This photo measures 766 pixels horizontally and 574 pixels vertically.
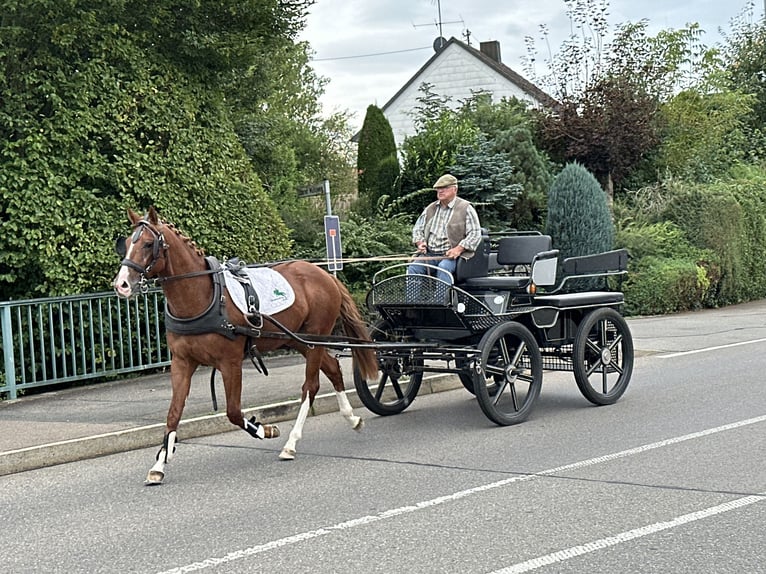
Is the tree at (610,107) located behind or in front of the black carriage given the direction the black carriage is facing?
behind

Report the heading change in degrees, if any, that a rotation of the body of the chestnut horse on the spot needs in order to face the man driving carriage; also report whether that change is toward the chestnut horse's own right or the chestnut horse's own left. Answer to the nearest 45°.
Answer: approximately 180°

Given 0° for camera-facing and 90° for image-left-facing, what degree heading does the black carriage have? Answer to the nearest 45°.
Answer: approximately 45°

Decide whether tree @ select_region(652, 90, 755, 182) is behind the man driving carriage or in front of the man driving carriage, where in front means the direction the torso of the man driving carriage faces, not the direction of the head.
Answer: behind

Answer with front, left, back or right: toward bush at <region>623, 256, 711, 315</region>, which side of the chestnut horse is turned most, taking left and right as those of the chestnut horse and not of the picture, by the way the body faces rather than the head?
back

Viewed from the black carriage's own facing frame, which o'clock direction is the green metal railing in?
The green metal railing is roughly at 2 o'clock from the black carriage.

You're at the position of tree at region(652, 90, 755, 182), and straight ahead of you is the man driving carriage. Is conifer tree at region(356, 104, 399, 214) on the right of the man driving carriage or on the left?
right

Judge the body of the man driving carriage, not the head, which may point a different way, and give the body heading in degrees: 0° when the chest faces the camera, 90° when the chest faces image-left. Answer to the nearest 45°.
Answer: approximately 45°

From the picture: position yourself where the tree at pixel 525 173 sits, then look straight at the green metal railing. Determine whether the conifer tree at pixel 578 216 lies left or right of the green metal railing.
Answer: left

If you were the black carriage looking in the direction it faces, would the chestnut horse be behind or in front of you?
in front
